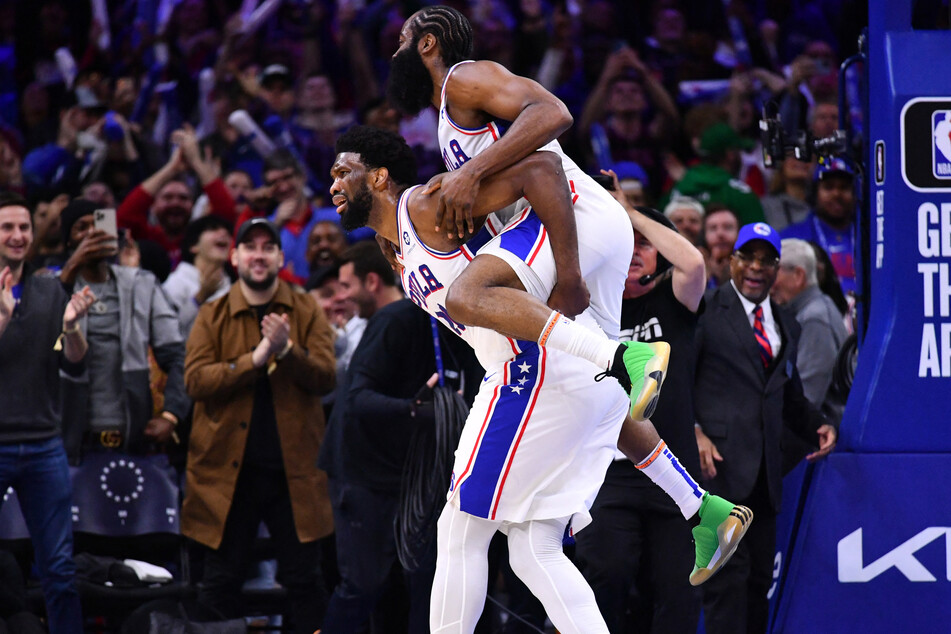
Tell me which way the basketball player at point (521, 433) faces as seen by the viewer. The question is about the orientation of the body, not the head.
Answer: to the viewer's left

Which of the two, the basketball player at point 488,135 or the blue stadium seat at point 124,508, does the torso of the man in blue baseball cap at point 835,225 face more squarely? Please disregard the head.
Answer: the basketball player

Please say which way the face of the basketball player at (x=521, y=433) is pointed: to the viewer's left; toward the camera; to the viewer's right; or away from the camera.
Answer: to the viewer's left

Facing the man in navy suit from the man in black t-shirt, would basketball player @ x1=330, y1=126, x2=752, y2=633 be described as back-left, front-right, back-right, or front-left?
back-right

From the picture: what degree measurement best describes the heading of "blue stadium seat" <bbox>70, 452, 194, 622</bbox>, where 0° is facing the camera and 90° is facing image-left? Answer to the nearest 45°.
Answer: approximately 0°

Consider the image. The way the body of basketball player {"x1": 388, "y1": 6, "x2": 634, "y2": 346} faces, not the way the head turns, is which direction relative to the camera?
to the viewer's left
